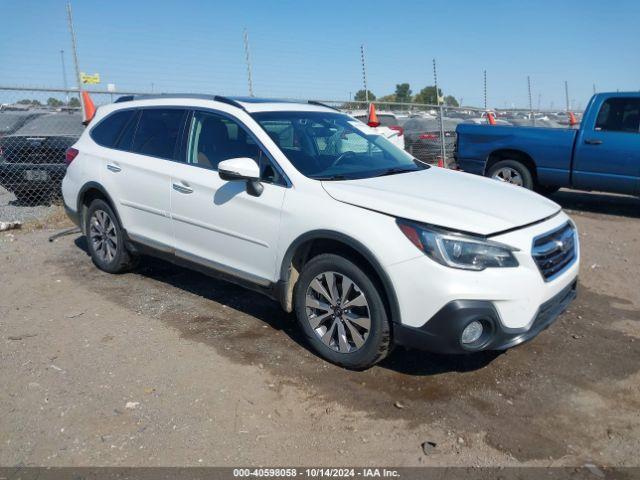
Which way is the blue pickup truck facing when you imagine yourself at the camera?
facing to the right of the viewer

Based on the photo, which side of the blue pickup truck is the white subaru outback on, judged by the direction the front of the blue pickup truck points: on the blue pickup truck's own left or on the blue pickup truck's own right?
on the blue pickup truck's own right

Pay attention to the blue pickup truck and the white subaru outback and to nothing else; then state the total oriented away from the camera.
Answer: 0

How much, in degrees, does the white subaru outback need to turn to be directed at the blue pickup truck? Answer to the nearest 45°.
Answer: approximately 90° to its left
